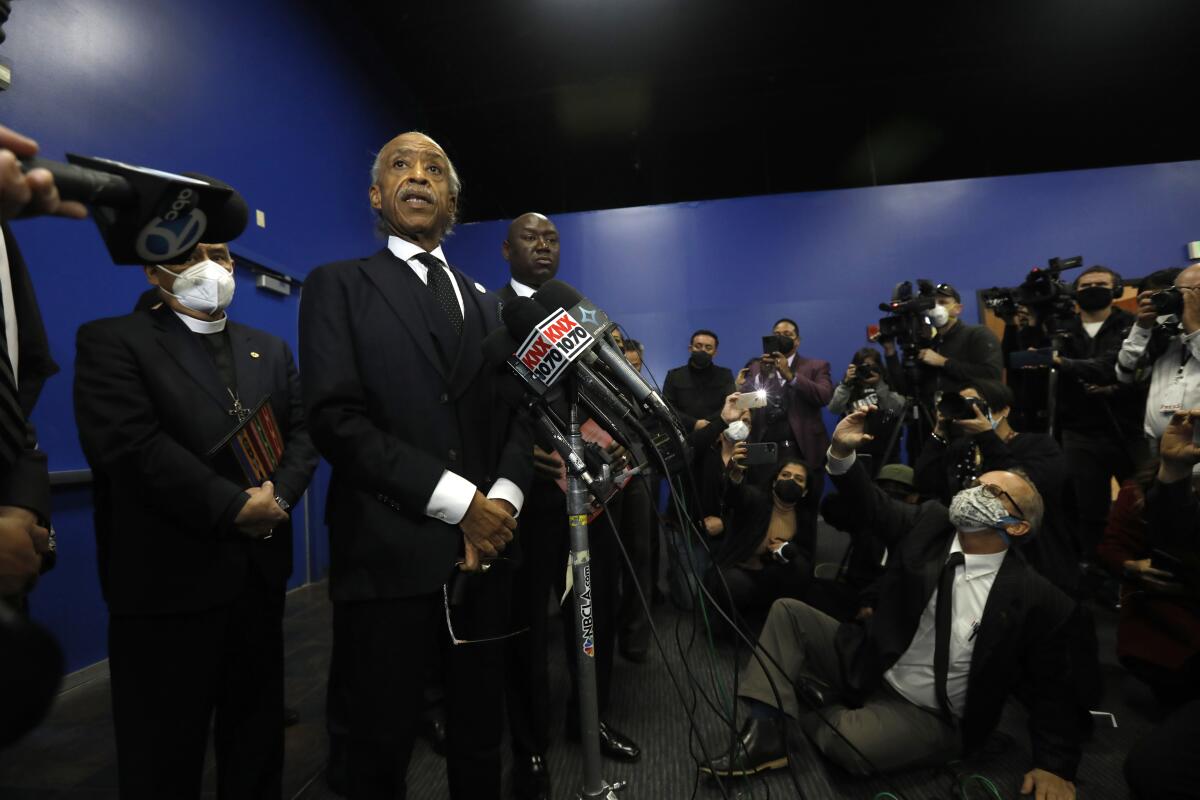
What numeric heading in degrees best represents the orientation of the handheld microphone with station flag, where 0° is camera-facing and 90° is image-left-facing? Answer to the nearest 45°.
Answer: approximately 270°

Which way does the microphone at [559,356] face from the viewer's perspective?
to the viewer's left

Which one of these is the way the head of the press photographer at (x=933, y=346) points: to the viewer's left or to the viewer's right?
to the viewer's left

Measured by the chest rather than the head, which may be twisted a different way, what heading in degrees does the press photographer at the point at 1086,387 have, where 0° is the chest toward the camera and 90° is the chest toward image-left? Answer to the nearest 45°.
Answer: approximately 45°

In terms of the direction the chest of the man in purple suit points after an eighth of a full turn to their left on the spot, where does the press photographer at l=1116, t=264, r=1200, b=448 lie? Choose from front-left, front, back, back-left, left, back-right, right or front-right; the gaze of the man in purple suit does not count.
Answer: front-left

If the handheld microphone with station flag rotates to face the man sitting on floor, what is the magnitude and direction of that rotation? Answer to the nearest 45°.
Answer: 0° — it already faces them

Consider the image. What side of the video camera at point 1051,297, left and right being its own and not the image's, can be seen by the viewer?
left

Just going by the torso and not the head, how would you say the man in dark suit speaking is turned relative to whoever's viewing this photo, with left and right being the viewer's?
facing the viewer and to the right of the viewer

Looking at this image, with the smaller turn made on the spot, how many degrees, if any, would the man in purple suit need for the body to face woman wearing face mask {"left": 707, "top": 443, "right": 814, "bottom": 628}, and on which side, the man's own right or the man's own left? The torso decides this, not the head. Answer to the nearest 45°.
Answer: approximately 45° to the man's own left

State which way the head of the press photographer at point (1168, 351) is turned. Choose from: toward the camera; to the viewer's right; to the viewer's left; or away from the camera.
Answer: to the viewer's left

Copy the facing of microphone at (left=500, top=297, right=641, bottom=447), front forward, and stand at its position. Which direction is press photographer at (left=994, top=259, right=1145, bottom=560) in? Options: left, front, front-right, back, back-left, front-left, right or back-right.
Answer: back-right

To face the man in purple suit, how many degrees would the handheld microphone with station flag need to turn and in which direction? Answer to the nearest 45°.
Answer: approximately 45° to its left

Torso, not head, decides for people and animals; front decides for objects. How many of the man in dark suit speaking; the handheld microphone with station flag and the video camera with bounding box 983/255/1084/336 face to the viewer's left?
1

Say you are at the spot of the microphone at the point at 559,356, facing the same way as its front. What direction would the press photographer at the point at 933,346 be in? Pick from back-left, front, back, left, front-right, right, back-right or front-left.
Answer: back-right

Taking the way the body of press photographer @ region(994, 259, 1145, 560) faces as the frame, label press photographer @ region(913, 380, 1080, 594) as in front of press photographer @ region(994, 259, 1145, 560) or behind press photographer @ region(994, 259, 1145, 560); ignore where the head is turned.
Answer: in front
